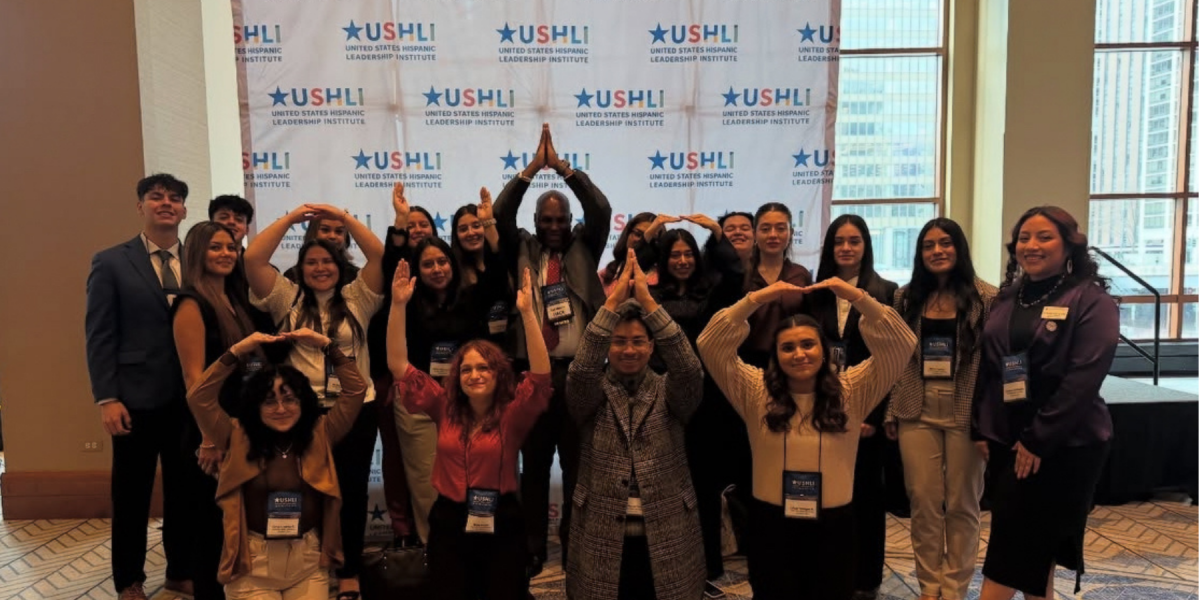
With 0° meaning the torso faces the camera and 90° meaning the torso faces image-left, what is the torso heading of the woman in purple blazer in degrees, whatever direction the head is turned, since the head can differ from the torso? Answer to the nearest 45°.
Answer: approximately 45°

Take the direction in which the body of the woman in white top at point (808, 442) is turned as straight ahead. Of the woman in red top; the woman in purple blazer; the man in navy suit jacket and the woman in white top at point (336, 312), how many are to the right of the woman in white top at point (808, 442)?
3

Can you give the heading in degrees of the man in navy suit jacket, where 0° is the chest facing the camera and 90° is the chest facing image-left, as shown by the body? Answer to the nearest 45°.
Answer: approximately 315°

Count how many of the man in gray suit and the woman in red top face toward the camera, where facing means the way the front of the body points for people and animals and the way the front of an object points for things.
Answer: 2

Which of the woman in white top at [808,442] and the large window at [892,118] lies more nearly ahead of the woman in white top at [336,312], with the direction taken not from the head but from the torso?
the woman in white top
